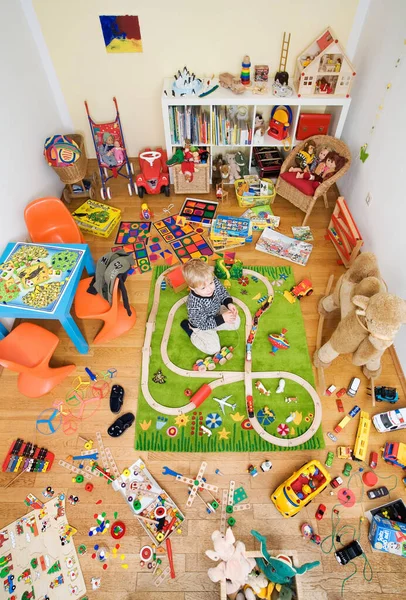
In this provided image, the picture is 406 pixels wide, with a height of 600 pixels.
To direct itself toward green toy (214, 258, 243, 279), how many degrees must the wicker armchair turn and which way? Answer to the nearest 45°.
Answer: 0° — it already faces it

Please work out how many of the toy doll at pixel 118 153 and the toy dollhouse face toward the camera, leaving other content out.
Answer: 2

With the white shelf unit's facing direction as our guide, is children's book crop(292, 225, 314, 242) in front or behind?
in front

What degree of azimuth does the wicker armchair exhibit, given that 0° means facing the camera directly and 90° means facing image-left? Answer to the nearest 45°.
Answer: approximately 45°

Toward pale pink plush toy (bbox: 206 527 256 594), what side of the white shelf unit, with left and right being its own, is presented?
front

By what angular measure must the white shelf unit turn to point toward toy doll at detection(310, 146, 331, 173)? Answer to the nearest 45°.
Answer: approximately 90° to its left

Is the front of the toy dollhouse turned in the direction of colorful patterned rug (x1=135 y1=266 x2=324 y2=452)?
yes

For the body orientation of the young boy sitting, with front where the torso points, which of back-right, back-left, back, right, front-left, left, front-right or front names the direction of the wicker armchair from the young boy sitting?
left

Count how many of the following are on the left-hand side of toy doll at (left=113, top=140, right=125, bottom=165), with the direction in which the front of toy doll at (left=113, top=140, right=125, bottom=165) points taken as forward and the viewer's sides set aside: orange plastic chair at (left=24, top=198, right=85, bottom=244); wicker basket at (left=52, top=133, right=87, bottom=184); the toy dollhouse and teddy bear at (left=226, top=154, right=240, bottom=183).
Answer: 2

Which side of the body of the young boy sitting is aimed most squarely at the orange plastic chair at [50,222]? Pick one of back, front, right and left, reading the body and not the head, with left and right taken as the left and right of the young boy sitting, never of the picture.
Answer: back

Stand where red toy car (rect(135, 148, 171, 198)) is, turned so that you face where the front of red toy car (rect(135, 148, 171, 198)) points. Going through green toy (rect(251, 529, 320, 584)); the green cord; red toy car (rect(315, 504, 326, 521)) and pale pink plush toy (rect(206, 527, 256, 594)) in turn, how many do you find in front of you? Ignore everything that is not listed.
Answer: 4

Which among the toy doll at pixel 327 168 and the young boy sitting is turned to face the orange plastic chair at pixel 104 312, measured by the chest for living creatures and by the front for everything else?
the toy doll
